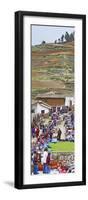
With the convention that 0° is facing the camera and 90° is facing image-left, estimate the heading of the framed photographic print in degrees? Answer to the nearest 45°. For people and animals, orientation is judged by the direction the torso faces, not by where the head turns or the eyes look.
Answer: approximately 315°
